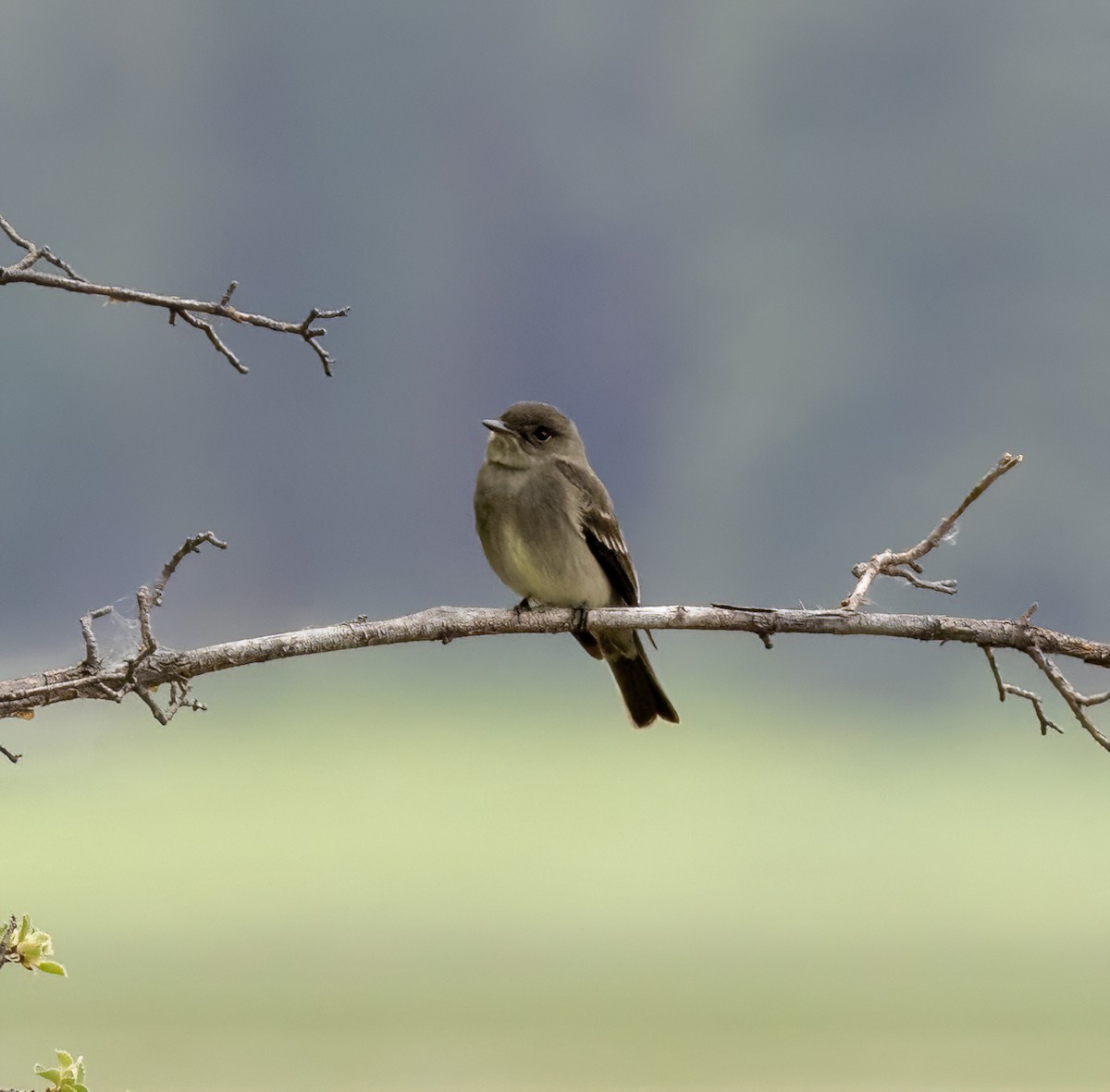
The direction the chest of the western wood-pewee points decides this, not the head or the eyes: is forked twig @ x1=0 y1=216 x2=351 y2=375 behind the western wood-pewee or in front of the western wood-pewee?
in front

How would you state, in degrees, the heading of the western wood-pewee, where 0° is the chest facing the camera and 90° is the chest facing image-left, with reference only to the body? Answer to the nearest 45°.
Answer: approximately 45°
